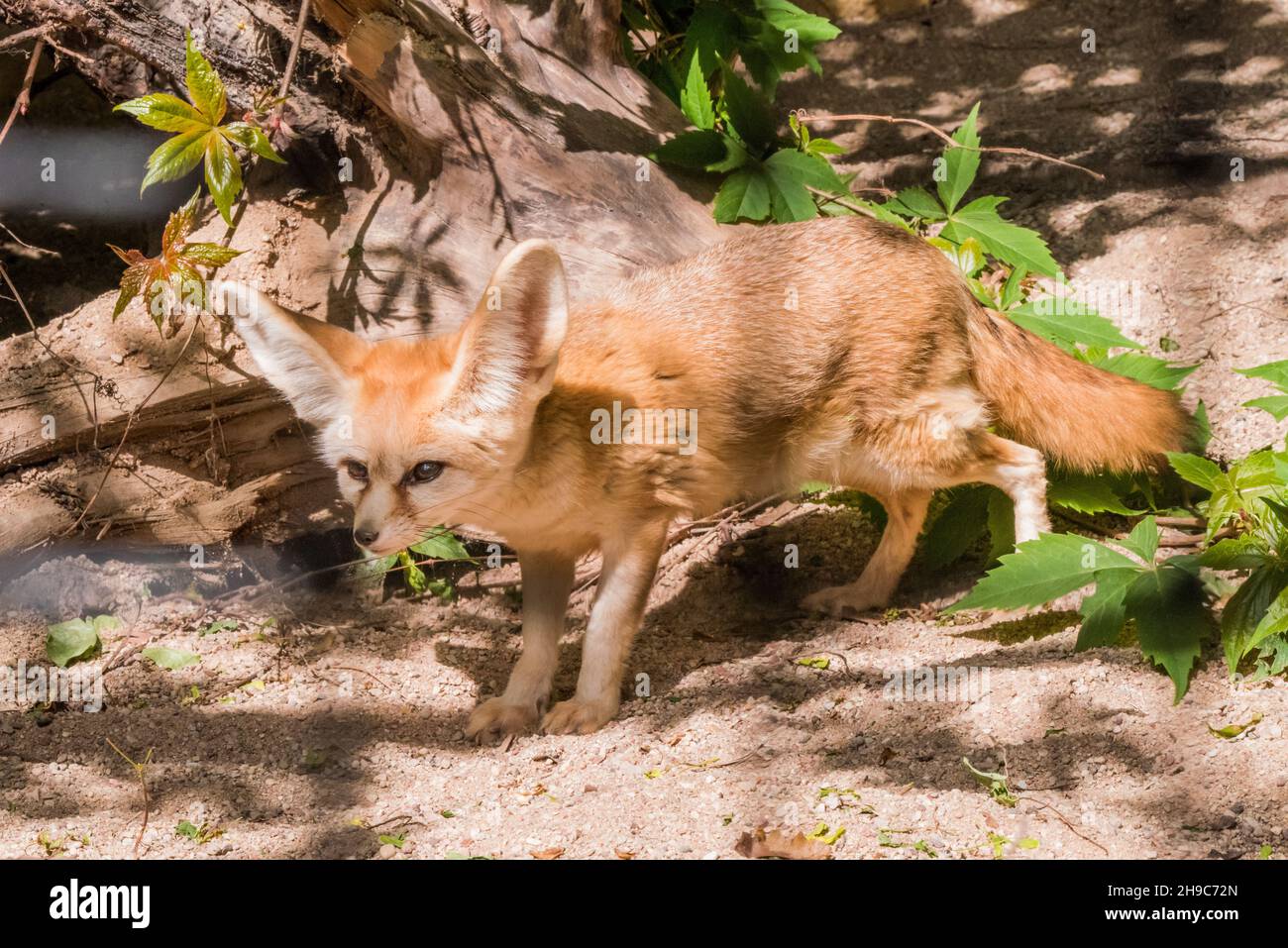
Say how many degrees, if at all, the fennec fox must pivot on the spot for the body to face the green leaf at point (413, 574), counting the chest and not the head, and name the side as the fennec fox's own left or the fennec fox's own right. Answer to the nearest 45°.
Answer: approximately 90° to the fennec fox's own right

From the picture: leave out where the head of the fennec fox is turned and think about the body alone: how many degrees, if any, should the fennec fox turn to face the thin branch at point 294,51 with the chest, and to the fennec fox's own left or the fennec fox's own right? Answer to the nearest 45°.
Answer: approximately 45° to the fennec fox's own right

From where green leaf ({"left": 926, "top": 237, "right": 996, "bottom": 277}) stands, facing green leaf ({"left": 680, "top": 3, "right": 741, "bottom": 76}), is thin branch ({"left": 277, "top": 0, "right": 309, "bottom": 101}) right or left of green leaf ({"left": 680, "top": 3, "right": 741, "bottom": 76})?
left

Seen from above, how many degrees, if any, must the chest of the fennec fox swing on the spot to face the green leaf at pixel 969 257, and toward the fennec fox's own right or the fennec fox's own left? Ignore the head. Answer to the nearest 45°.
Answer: approximately 180°

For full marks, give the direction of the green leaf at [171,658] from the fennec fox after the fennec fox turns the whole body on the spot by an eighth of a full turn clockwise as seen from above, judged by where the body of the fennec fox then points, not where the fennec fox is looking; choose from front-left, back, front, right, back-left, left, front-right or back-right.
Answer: front

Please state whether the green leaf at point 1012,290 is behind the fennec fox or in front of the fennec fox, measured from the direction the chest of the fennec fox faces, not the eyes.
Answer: behind

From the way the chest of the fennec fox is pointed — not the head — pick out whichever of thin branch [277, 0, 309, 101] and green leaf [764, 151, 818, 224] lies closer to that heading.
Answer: the thin branch

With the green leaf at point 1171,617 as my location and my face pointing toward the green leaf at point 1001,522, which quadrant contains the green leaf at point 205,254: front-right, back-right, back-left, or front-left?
front-left

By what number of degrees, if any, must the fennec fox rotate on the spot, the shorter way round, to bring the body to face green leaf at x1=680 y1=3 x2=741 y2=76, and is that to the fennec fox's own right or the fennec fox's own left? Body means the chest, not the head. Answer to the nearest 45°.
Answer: approximately 135° to the fennec fox's own right

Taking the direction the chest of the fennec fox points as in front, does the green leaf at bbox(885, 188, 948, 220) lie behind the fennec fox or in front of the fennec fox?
behind

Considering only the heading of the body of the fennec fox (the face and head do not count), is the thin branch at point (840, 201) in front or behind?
behind

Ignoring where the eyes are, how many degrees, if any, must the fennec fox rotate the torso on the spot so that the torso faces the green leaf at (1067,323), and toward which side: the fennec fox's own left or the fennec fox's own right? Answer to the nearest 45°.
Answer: approximately 180°

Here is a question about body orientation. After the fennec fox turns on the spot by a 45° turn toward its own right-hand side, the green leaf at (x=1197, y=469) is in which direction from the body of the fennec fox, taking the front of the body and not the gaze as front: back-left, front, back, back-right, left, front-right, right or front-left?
back

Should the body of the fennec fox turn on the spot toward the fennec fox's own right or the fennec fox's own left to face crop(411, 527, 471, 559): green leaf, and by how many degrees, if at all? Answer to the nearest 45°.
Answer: approximately 90° to the fennec fox's own right

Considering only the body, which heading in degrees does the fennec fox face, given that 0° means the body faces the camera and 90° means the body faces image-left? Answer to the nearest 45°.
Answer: approximately 45°
